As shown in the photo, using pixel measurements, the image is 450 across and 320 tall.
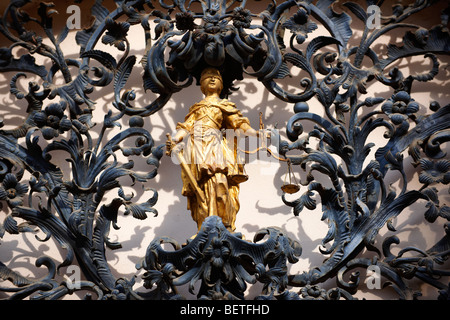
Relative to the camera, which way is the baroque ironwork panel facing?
toward the camera

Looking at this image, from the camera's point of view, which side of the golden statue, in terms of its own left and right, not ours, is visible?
front
